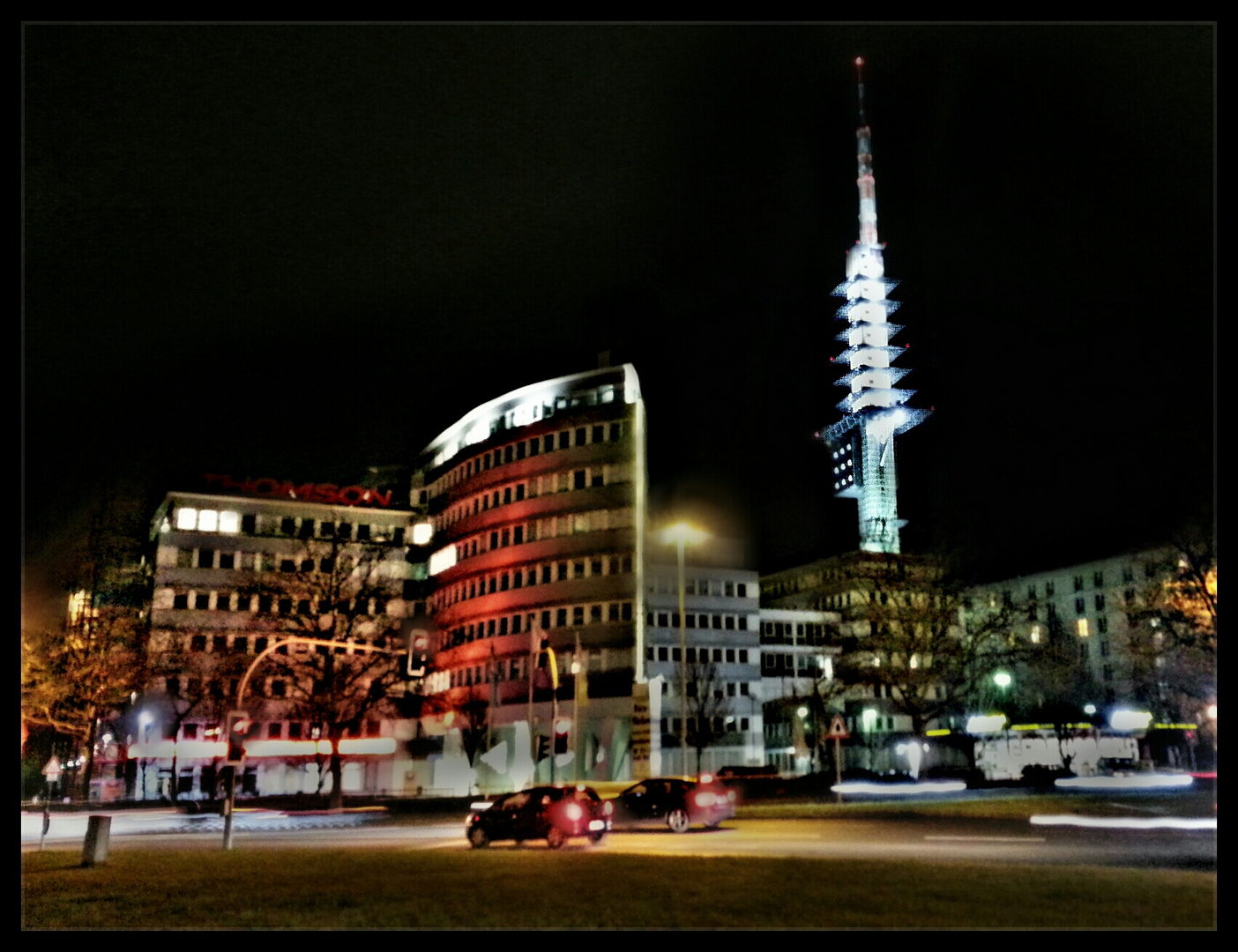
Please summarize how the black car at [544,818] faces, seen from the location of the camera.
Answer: facing away from the viewer and to the left of the viewer

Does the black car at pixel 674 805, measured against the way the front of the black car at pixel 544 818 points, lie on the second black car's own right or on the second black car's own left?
on the second black car's own right

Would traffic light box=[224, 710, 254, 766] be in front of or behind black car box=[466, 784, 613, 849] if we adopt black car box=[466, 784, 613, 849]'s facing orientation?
in front

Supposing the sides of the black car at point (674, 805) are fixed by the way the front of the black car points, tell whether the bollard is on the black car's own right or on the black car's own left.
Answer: on the black car's own left

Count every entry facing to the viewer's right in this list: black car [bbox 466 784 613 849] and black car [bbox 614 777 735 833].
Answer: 0

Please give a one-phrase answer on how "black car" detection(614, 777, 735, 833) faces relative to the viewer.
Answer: facing away from the viewer and to the left of the viewer
